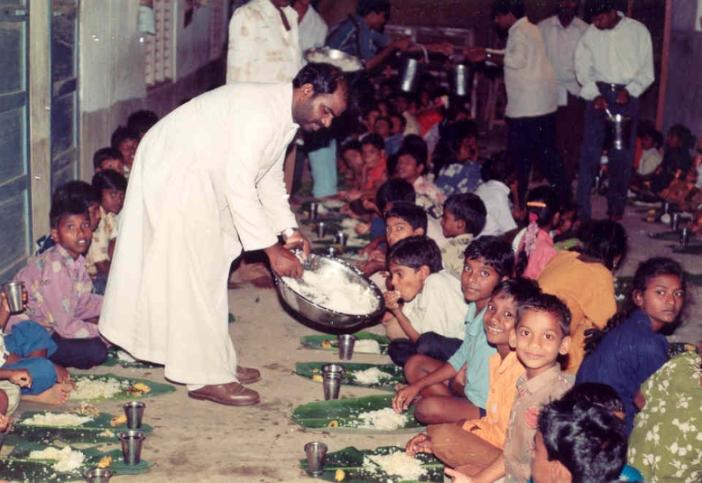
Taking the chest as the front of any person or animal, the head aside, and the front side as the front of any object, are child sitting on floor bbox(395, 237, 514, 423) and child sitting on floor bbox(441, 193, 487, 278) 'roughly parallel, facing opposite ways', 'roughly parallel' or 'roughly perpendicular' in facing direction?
roughly parallel

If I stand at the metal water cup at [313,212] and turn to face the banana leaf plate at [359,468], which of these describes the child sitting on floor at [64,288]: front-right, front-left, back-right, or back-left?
front-right

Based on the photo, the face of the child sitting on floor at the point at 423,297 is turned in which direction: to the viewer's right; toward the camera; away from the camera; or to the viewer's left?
to the viewer's left

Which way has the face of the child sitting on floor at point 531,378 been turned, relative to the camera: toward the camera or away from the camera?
toward the camera

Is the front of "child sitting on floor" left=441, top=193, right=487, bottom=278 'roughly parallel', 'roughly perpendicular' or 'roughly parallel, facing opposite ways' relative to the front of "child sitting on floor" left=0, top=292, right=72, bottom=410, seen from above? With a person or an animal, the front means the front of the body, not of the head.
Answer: roughly parallel, facing opposite ways

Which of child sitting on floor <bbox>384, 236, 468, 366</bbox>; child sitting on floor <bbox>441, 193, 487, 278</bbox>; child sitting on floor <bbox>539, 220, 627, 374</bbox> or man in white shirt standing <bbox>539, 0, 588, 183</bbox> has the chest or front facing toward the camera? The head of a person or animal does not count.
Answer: the man in white shirt standing

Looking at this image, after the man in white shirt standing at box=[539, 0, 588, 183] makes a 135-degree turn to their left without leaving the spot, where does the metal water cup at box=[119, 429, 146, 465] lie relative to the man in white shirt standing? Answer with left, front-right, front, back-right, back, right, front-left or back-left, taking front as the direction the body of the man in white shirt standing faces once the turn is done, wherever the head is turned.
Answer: back-right

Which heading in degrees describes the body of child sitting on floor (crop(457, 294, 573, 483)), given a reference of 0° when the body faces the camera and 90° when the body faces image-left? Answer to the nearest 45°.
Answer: approximately 45°

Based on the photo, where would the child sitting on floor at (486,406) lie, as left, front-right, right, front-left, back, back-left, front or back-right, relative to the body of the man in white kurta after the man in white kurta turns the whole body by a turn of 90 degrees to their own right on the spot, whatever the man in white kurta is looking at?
front-left

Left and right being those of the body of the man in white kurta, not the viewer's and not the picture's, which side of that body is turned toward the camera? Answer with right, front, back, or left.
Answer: right

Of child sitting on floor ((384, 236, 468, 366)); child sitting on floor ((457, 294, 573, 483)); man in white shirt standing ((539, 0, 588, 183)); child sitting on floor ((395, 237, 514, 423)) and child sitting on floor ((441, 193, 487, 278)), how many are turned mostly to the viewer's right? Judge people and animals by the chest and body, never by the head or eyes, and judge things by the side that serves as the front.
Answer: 0

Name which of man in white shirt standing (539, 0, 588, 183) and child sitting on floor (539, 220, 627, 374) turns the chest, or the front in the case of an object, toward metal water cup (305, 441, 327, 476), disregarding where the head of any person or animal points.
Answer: the man in white shirt standing

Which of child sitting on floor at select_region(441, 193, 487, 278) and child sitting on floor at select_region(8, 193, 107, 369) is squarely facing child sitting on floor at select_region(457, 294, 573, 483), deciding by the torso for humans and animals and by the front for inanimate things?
child sitting on floor at select_region(8, 193, 107, 369)

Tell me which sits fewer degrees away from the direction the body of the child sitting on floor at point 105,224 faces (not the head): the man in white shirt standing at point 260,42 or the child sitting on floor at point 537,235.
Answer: the child sitting on floor

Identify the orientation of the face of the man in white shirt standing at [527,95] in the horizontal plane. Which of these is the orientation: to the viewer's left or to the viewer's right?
to the viewer's left

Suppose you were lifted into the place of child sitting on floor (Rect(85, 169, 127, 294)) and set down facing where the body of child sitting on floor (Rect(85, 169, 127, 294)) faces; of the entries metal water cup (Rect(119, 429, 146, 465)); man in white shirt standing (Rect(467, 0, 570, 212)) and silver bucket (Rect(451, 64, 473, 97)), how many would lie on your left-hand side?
2

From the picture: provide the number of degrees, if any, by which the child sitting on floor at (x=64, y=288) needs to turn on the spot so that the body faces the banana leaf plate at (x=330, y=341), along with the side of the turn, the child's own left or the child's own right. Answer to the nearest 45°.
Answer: approximately 45° to the child's own left

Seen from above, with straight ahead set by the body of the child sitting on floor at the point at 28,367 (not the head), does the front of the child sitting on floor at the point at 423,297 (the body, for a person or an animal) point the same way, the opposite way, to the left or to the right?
the opposite way

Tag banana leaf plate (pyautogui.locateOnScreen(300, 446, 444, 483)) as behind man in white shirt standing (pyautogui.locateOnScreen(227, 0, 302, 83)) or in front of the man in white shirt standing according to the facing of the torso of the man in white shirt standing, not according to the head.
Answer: in front
